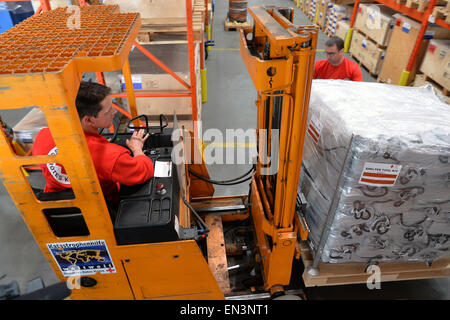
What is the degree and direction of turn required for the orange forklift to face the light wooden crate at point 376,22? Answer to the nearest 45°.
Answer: approximately 45° to its left

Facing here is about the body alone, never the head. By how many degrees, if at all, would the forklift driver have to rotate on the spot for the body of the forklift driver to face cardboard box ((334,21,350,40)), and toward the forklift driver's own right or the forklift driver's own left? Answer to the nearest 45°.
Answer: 0° — they already face it

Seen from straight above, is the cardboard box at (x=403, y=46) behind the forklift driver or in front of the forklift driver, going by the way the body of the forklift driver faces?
in front

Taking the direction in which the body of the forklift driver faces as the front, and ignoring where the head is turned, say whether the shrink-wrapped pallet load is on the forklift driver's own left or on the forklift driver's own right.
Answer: on the forklift driver's own right

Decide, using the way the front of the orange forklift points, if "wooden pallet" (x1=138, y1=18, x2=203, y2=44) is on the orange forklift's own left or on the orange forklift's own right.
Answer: on the orange forklift's own left

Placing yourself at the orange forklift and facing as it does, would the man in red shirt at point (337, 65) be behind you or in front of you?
in front

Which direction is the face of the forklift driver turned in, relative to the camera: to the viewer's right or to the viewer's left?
to the viewer's right

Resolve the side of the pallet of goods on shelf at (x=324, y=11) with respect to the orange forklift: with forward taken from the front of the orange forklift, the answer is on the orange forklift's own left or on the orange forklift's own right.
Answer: on the orange forklift's own left

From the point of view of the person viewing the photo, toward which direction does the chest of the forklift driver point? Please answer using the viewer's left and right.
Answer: facing away from the viewer and to the right of the viewer

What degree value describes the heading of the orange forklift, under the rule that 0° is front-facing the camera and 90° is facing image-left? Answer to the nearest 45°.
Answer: approximately 270°
